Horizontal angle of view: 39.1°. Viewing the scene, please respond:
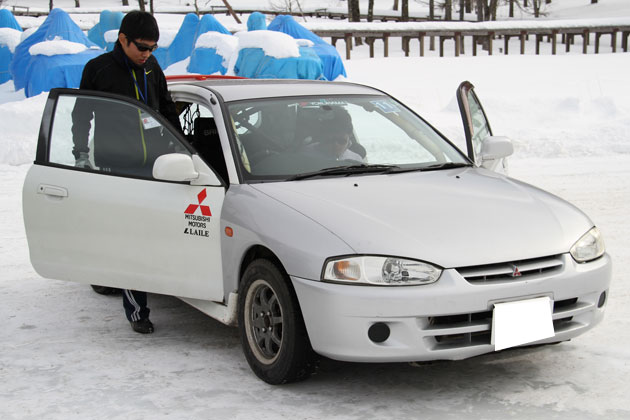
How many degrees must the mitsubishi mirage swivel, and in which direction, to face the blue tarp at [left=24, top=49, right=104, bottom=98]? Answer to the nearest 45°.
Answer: approximately 135° to its left

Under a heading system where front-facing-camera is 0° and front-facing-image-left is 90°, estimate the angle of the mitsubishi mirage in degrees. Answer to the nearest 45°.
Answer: approximately 315°

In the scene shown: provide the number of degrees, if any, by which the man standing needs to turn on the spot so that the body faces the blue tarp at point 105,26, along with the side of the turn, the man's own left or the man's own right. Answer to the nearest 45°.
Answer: approximately 135° to the man's own left

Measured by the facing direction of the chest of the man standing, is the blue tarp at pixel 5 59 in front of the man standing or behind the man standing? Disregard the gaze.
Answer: behind

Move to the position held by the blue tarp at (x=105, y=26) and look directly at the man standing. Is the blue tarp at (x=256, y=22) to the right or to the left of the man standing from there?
left

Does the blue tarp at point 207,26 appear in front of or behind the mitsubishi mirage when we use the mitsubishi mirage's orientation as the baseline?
behind

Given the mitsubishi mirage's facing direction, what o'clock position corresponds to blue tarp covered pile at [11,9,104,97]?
The blue tarp covered pile is roughly at 7 o'clock from the mitsubishi mirage.

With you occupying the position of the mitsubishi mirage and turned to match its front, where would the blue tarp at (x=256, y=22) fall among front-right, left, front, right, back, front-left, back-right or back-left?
back-left

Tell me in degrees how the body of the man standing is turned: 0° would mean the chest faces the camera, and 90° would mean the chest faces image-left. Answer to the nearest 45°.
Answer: approximately 315°

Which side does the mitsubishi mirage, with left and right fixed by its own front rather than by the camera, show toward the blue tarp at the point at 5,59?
back

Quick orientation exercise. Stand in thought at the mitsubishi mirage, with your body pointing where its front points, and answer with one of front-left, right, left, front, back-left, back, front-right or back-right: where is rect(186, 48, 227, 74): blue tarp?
back-left

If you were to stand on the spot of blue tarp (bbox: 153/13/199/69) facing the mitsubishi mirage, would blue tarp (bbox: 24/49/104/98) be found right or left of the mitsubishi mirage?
right
